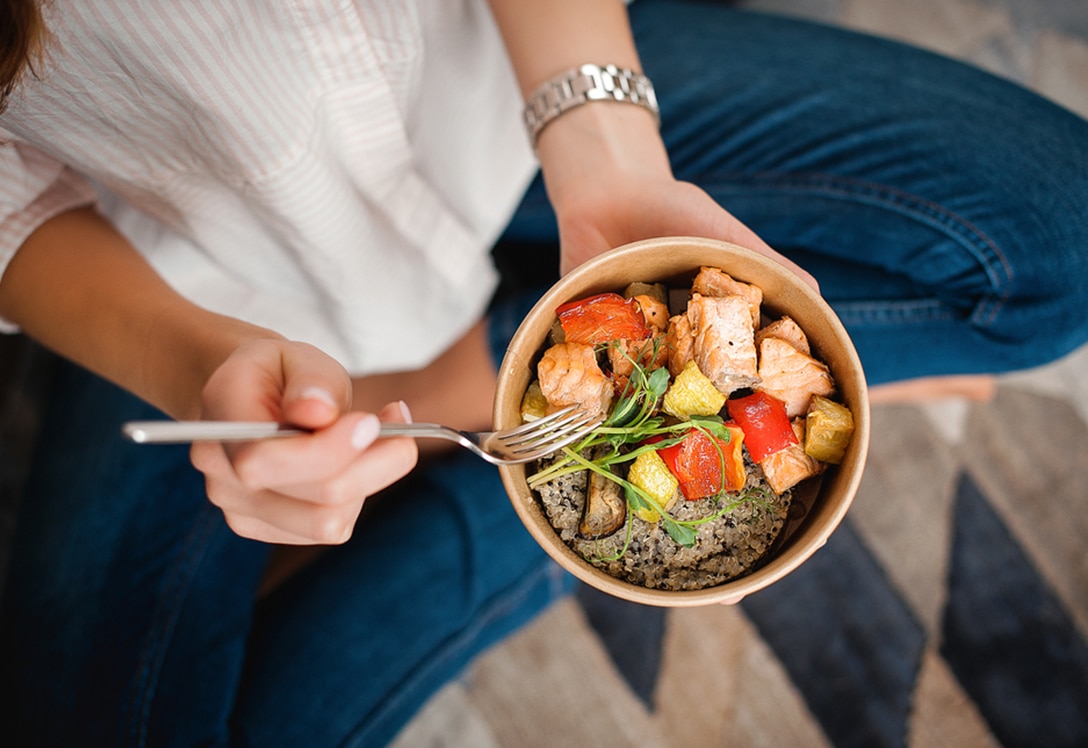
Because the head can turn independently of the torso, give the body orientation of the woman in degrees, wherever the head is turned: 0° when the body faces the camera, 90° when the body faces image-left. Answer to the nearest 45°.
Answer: approximately 315°
